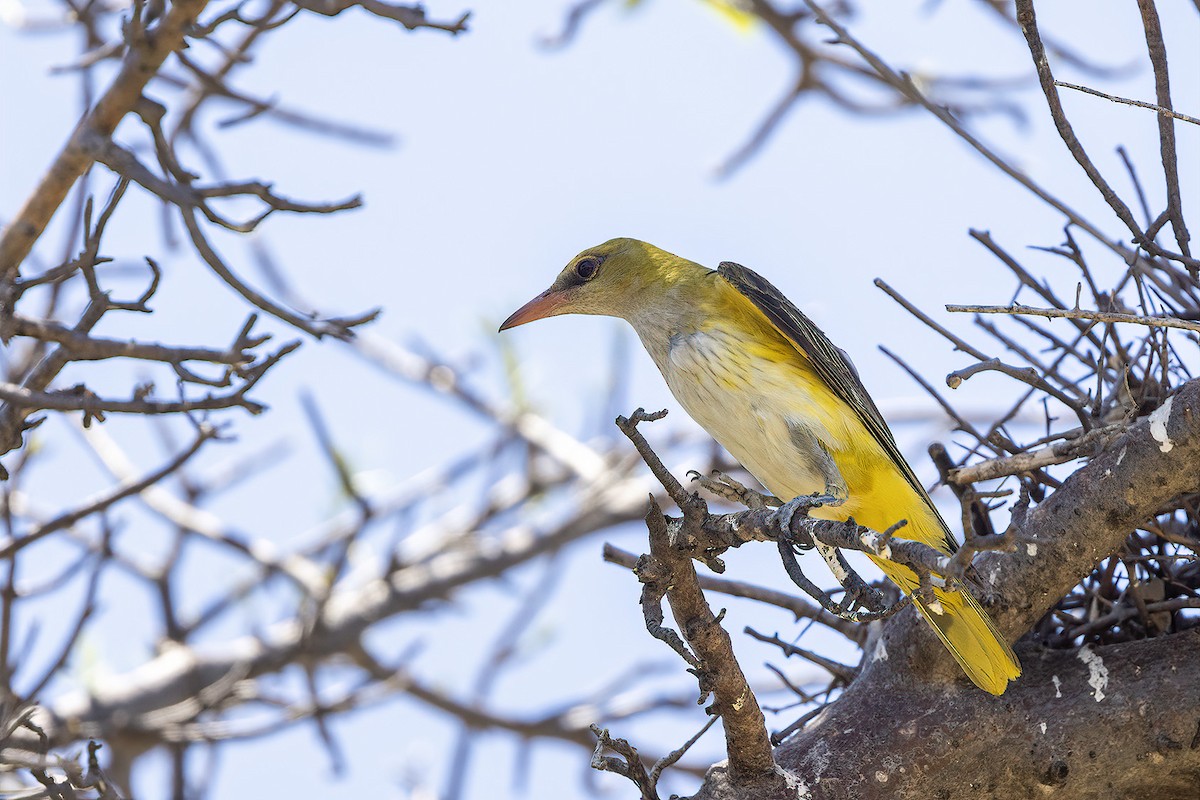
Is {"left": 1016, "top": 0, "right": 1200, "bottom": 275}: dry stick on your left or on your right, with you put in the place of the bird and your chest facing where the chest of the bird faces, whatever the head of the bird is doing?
on your left

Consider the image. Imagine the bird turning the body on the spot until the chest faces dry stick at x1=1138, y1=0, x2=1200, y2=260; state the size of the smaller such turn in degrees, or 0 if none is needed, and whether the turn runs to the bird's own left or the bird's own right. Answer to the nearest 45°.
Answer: approximately 135° to the bird's own left

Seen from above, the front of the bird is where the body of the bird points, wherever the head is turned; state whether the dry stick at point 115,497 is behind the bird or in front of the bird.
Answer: in front

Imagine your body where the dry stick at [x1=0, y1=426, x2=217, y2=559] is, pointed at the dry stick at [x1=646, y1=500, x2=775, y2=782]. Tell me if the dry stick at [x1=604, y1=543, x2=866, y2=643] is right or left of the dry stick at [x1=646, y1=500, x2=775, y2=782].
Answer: left

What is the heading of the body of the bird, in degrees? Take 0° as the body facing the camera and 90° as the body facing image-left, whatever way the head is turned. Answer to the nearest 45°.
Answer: approximately 90°

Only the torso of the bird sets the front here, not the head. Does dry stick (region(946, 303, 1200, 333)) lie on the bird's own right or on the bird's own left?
on the bird's own left

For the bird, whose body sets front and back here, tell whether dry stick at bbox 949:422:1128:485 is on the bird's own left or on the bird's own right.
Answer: on the bird's own left
